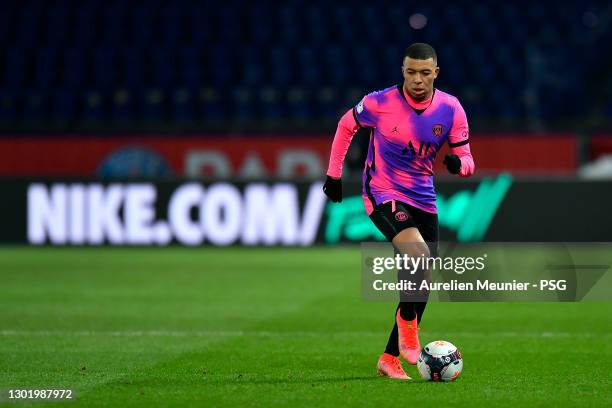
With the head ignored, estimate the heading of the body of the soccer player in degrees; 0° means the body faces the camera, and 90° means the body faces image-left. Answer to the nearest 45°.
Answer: approximately 315°
